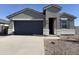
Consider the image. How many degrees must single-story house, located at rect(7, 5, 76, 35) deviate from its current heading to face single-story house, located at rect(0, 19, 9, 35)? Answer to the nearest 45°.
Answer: approximately 135° to its right

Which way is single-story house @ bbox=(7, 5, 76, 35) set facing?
toward the camera
